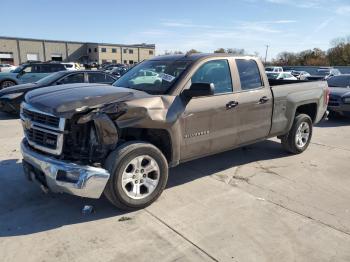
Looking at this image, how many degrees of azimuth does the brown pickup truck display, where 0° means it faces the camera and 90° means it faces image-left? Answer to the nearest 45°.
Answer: approximately 45°

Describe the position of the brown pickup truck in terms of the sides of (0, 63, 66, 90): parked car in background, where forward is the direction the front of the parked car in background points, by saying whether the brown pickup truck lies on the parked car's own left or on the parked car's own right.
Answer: on the parked car's own left

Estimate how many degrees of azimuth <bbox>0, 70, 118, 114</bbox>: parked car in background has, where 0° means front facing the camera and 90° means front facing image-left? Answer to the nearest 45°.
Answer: approximately 45°

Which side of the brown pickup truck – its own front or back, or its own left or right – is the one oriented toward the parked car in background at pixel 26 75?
right

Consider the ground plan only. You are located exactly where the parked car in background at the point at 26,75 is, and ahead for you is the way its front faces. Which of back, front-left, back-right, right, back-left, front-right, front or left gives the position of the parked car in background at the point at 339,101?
back-left

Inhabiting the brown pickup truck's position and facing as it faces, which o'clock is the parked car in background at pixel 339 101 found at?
The parked car in background is roughly at 6 o'clock from the brown pickup truck.

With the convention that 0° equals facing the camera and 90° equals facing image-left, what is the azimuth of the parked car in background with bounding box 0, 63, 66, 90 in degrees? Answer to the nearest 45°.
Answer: approximately 90°
